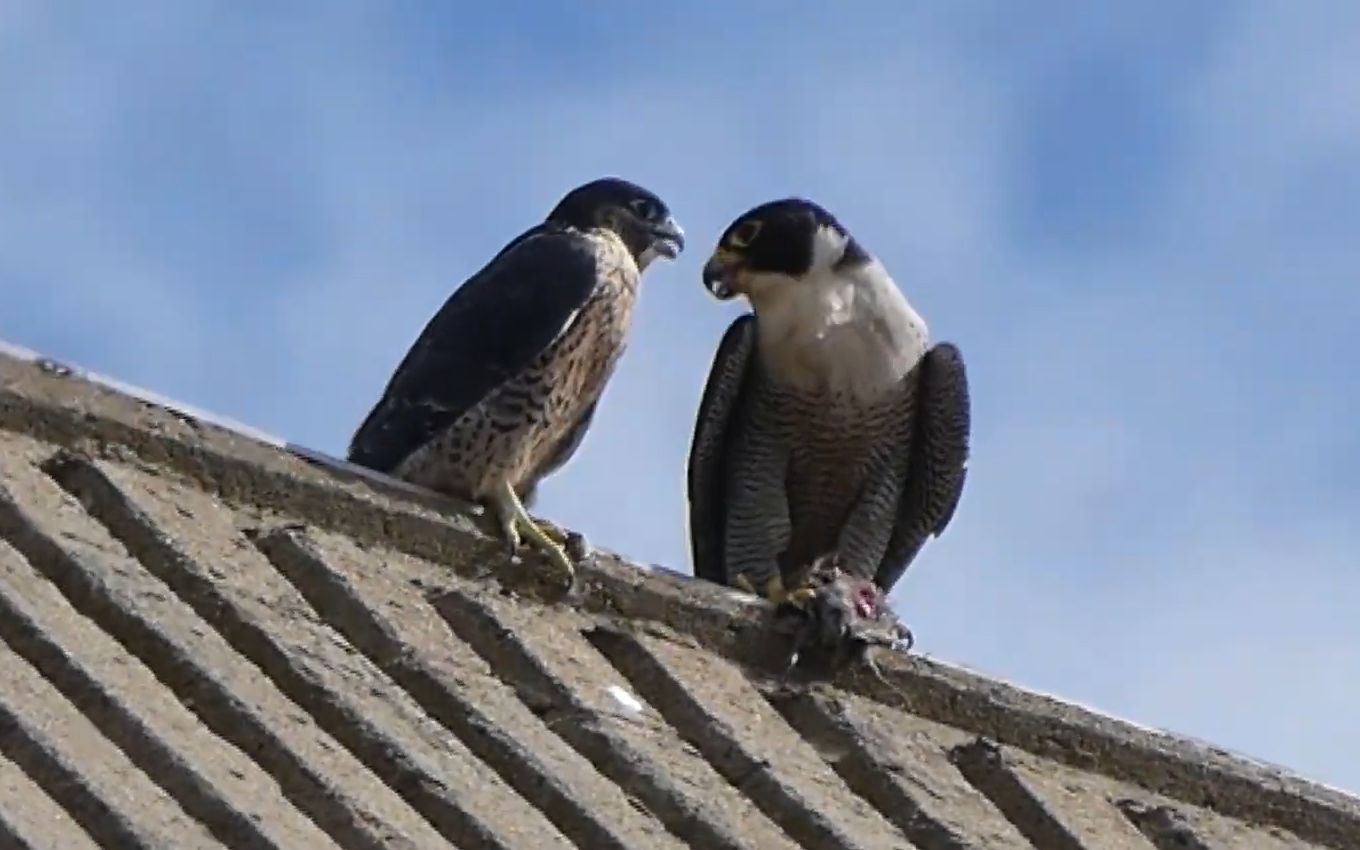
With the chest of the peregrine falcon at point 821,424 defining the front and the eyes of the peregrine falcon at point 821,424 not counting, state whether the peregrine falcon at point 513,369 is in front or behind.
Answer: in front

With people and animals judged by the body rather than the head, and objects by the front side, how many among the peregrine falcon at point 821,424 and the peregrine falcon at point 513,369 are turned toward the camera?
1

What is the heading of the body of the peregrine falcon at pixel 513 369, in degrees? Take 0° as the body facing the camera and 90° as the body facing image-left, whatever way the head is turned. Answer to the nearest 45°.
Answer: approximately 270°

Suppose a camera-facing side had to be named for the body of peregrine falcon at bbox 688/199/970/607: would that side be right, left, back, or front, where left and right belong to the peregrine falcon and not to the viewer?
front

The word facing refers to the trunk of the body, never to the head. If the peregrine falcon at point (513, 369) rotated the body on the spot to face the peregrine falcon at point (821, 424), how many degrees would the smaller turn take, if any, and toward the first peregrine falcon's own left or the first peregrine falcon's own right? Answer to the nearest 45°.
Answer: approximately 45° to the first peregrine falcon's own left

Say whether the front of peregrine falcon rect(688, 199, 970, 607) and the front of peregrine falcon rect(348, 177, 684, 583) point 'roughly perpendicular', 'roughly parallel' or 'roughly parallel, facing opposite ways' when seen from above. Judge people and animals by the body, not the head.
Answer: roughly perpendicular
